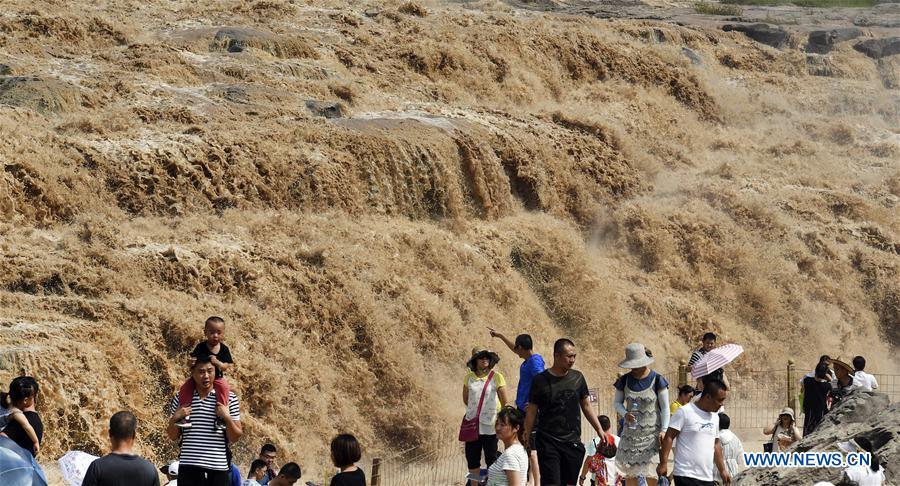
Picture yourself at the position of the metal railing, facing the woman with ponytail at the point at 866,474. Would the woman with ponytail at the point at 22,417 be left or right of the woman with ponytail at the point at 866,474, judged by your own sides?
right

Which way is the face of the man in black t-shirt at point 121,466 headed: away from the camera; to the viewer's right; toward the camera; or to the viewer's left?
away from the camera

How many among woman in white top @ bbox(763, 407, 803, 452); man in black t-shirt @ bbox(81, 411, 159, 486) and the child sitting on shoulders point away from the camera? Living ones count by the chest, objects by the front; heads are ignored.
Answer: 1

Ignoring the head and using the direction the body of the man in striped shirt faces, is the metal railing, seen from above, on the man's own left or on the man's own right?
on the man's own left

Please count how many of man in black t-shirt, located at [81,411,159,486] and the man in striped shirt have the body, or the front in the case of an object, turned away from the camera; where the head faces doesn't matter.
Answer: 1

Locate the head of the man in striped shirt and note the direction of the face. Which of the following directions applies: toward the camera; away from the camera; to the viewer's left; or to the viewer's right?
toward the camera

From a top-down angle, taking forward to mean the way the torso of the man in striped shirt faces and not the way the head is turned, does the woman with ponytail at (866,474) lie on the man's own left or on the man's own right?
on the man's own left

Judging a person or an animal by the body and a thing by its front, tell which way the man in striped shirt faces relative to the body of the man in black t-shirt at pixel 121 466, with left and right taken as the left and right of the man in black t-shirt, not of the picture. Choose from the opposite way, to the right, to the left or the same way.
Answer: the opposite way

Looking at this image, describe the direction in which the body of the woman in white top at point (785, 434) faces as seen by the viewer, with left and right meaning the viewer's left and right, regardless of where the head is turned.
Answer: facing the viewer

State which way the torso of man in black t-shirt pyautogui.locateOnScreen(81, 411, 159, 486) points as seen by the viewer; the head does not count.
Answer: away from the camera

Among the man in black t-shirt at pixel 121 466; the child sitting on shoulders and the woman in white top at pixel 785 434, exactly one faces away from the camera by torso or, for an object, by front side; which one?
the man in black t-shirt

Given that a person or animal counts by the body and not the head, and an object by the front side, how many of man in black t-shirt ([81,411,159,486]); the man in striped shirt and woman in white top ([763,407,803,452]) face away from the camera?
1

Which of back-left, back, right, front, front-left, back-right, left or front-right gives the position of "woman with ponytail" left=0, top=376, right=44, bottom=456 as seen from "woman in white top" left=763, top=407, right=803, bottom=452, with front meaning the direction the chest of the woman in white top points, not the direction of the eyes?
front-right

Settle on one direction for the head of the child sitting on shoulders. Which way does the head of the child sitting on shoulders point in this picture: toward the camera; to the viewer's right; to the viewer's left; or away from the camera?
toward the camera

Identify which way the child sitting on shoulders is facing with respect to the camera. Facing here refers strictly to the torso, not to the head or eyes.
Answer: toward the camera
